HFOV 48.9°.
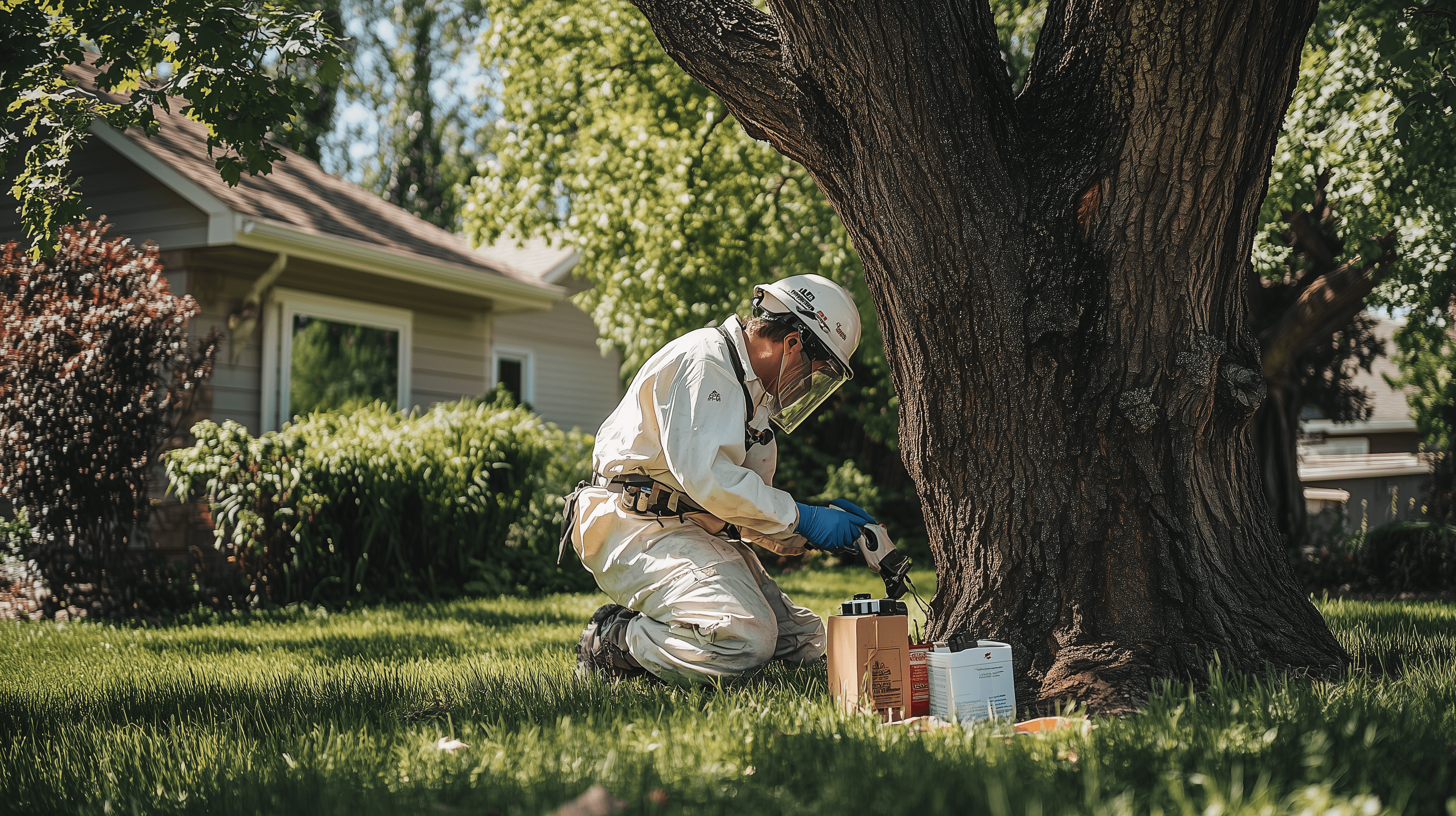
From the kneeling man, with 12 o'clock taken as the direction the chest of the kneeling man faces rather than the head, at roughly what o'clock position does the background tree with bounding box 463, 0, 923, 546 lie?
The background tree is roughly at 9 o'clock from the kneeling man.

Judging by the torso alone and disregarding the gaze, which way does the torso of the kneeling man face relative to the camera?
to the viewer's right

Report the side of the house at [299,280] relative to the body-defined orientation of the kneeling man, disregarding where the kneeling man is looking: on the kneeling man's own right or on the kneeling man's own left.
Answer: on the kneeling man's own left

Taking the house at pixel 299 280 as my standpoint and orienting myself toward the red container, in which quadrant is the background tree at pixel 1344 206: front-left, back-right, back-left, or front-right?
front-left

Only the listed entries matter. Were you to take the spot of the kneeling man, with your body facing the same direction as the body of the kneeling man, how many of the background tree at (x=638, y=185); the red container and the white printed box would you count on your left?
1

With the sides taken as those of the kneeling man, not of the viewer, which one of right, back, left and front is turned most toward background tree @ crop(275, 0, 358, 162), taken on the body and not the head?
left

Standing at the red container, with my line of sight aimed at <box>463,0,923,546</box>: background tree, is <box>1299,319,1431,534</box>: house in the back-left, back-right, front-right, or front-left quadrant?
front-right

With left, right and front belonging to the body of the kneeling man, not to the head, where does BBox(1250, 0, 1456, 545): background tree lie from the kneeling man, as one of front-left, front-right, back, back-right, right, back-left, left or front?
front-left

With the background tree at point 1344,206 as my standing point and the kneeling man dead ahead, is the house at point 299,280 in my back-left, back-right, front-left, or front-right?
front-right

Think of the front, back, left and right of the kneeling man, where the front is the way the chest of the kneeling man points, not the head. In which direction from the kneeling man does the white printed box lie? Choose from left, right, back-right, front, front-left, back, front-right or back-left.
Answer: front-right

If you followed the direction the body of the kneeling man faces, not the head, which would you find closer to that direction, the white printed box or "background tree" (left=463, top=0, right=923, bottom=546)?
the white printed box

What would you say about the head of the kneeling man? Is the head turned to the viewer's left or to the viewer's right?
to the viewer's right
